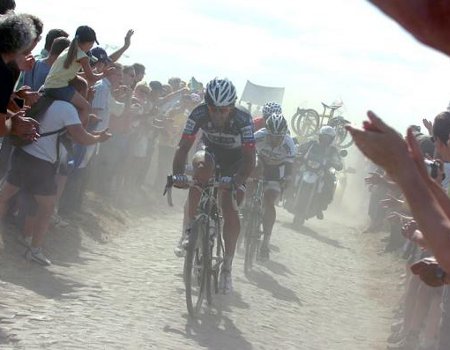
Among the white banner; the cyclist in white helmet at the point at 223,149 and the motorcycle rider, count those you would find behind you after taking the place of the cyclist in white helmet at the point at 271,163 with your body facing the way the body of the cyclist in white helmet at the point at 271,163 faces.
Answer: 2

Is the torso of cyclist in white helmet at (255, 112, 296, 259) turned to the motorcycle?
no

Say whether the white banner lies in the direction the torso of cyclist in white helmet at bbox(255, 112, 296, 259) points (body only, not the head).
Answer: no

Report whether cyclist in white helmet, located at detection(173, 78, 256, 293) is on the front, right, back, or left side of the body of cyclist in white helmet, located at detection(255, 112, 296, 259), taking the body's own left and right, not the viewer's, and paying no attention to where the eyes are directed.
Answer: front

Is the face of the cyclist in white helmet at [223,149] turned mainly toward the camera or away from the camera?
toward the camera

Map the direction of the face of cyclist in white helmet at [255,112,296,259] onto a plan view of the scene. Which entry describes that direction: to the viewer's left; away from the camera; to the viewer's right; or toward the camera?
toward the camera

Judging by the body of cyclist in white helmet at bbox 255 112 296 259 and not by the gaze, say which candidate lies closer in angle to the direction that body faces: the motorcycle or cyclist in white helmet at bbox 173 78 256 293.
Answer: the cyclist in white helmet

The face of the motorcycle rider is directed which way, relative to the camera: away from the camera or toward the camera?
toward the camera

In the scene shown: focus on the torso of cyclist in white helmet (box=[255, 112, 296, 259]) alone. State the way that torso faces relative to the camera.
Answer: toward the camera

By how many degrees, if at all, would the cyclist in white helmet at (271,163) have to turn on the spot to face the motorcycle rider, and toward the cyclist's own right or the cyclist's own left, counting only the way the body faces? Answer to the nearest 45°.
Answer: approximately 180°

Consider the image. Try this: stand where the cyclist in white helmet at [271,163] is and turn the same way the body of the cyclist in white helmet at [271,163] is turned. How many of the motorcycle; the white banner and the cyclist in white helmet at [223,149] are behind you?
2
